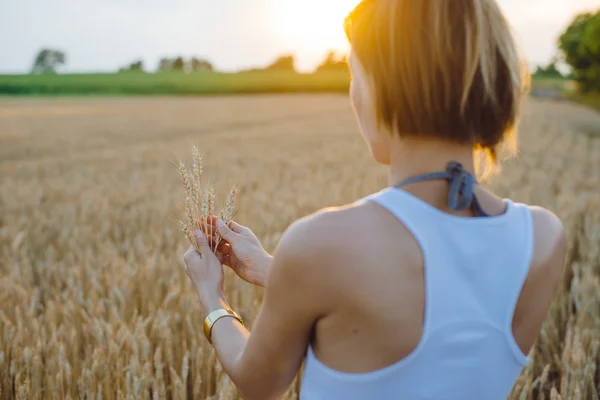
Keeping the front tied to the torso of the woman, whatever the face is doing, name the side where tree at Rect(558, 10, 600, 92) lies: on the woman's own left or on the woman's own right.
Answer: on the woman's own right

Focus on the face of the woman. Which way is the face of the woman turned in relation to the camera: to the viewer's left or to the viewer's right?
to the viewer's left

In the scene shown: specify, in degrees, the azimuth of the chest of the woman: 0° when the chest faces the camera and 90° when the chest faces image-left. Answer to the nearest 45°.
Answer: approximately 135°
